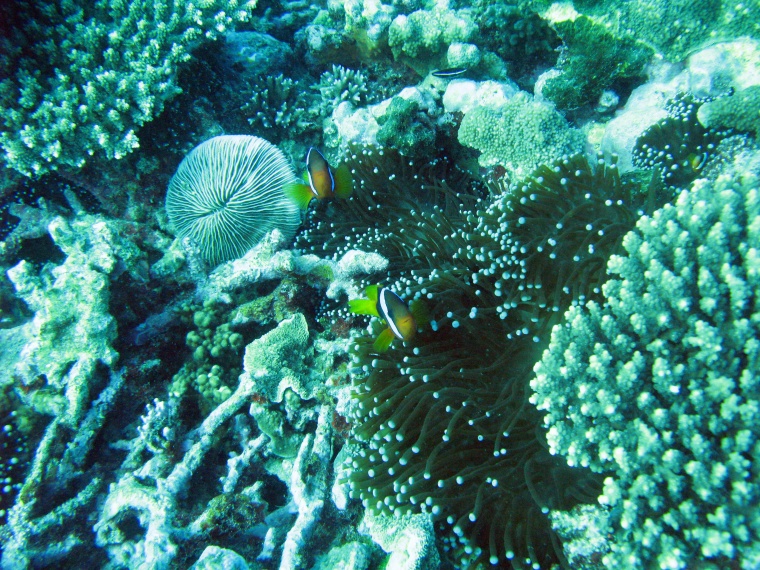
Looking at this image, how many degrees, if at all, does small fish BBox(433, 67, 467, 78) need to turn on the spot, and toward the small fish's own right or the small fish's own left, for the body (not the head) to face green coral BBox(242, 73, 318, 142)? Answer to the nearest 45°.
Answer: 0° — it already faces it

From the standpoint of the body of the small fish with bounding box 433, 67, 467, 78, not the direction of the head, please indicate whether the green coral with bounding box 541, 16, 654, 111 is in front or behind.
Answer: behind

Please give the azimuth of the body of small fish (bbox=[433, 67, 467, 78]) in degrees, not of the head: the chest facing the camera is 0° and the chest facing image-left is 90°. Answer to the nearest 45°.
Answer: approximately 90°
